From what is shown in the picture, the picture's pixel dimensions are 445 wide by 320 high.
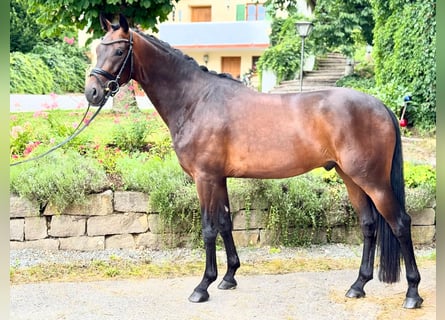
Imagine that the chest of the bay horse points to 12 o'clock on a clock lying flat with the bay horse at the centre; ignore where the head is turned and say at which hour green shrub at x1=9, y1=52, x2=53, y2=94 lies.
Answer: The green shrub is roughly at 2 o'clock from the bay horse.

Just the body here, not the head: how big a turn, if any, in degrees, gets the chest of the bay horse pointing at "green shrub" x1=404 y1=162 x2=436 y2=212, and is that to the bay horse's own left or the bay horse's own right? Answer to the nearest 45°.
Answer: approximately 135° to the bay horse's own right

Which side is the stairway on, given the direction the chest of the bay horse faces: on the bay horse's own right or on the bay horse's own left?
on the bay horse's own right

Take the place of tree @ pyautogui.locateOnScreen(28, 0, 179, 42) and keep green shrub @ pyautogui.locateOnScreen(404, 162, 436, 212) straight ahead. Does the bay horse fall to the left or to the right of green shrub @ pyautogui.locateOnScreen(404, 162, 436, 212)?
right

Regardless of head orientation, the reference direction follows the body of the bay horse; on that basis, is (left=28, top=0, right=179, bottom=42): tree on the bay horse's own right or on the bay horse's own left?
on the bay horse's own right

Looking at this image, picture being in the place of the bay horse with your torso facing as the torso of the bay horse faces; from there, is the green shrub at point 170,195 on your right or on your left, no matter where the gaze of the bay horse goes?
on your right

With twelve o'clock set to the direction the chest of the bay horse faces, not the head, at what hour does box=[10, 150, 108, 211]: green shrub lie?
The green shrub is roughly at 1 o'clock from the bay horse.

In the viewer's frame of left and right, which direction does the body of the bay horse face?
facing to the left of the viewer
